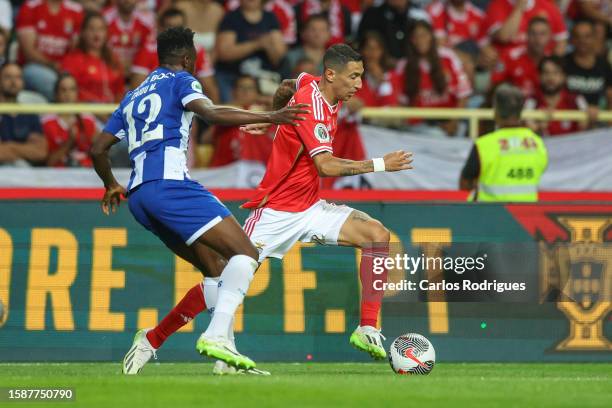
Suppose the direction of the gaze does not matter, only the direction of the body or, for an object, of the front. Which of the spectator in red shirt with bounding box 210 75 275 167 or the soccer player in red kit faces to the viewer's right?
the soccer player in red kit

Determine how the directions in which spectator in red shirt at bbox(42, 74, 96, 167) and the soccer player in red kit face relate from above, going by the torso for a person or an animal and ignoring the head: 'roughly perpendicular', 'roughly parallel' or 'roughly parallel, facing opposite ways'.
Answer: roughly perpendicular

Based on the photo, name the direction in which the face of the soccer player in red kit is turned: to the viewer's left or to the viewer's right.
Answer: to the viewer's right

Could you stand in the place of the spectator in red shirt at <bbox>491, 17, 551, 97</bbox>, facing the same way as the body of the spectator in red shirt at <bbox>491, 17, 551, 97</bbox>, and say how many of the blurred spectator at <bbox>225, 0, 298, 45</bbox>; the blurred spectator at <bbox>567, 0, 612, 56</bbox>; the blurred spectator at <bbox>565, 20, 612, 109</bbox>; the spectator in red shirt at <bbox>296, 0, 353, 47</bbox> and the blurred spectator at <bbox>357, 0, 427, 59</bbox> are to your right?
3

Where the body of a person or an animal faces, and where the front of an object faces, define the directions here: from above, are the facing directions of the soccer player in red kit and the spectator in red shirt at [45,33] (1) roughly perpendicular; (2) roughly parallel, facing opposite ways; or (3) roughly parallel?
roughly perpendicular

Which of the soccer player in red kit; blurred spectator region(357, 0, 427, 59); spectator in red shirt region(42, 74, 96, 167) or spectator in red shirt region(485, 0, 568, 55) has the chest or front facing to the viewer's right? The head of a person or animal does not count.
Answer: the soccer player in red kit

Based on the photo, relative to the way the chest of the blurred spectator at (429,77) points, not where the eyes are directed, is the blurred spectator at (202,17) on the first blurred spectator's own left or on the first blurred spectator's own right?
on the first blurred spectator's own right
